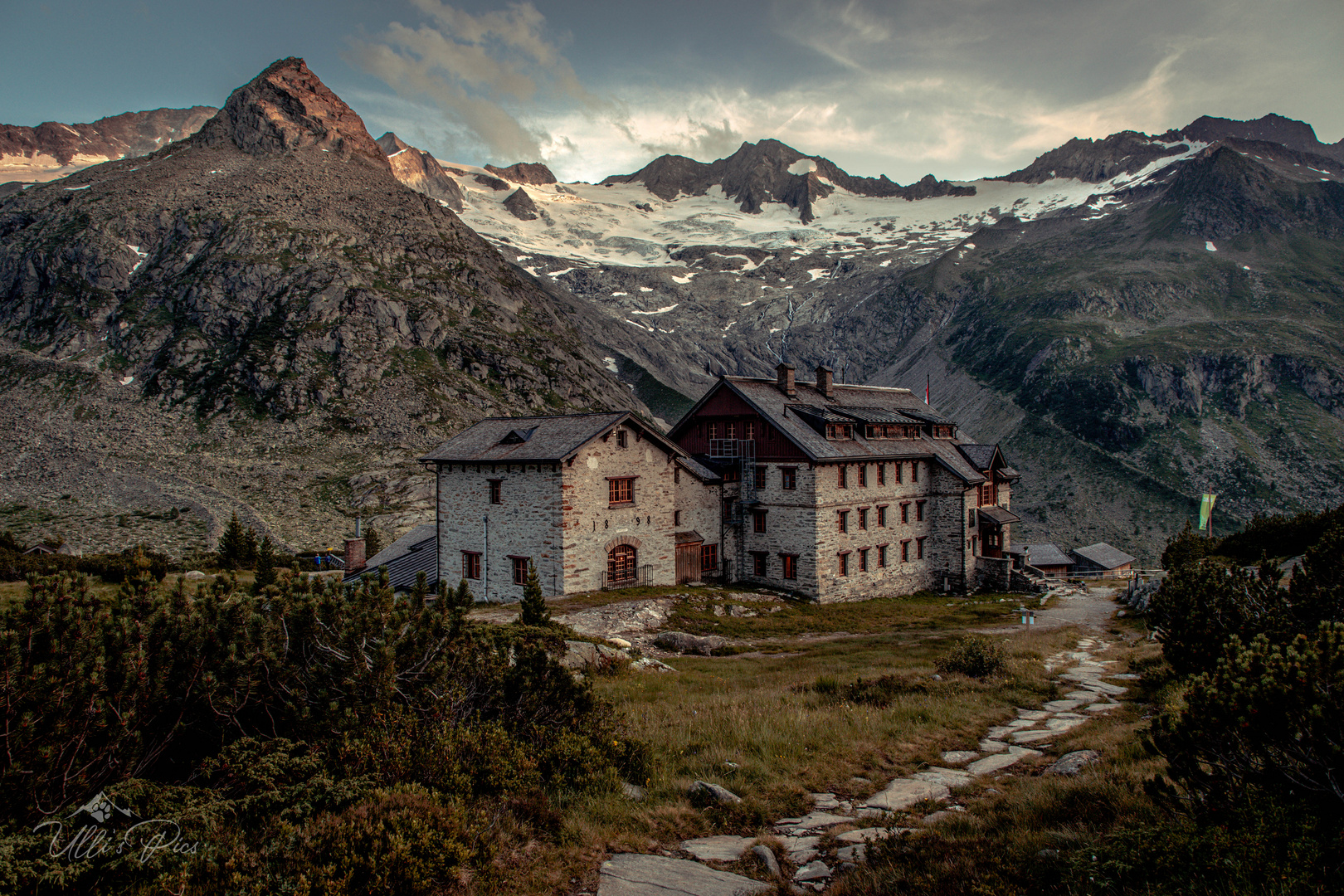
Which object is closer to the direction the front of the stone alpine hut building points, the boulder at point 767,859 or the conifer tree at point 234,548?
the boulder

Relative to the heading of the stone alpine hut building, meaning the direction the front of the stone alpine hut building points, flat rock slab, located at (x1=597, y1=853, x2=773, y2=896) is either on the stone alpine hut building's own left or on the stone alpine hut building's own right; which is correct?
on the stone alpine hut building's own right

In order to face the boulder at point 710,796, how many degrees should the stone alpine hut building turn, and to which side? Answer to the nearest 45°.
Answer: approximately 45° to its right

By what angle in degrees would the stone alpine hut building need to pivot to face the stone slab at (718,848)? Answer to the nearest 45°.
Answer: approximately 45° to its right

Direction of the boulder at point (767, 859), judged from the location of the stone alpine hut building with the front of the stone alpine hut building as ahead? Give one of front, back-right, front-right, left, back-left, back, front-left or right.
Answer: front-right

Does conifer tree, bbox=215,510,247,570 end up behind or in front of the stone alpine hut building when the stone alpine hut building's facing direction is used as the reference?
behind

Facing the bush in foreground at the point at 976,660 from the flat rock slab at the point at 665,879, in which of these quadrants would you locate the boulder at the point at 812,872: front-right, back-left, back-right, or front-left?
front-right

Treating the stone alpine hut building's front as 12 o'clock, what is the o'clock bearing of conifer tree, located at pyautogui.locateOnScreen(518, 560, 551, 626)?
The conifer tree is roughly at 2 o'clock from the stone alpine hut building.

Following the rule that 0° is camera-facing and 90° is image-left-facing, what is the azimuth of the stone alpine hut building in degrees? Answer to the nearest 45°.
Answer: approximately 315°

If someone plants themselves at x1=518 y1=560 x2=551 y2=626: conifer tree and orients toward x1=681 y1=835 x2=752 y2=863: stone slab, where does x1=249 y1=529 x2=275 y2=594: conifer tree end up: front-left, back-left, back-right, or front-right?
back-right

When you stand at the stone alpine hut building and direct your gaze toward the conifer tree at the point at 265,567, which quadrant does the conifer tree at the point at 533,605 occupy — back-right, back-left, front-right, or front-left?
front-left

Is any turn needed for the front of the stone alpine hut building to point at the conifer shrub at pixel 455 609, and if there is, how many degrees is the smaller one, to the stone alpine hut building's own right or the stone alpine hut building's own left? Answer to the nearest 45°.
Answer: approximately 45° to the stone alpine hut building's own right

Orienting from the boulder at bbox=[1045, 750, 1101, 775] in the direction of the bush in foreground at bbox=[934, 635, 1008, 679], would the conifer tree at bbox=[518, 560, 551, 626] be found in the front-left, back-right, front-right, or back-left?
front-left
